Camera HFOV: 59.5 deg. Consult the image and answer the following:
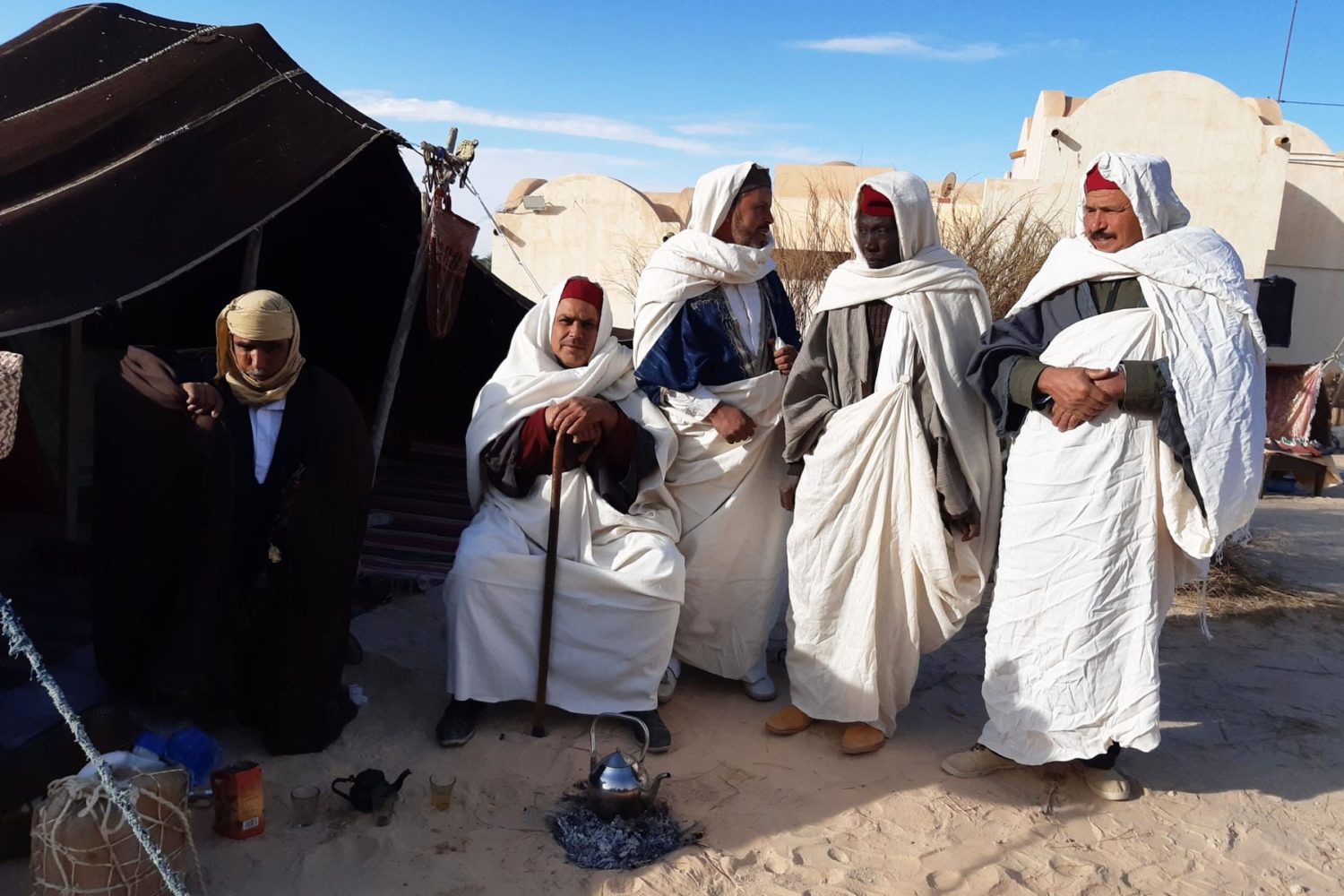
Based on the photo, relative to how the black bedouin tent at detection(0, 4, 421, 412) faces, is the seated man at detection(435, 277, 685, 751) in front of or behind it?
in front

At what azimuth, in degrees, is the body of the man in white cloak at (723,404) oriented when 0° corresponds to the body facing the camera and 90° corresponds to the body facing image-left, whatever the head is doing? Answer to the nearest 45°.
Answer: approximately 315°

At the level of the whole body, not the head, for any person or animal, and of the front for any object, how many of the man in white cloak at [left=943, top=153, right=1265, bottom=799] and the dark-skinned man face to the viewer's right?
0

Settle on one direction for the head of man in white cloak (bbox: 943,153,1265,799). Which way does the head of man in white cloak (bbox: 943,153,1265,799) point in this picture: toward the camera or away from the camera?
toward the camera

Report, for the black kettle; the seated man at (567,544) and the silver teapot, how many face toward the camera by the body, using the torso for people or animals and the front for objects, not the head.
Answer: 1

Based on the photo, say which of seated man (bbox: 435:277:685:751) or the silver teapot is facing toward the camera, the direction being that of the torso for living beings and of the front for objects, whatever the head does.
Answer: the seated man

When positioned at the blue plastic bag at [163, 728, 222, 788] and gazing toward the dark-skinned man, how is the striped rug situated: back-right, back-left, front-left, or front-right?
front-left

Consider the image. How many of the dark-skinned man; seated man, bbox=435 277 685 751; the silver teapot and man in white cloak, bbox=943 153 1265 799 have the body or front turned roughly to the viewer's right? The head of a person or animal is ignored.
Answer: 1

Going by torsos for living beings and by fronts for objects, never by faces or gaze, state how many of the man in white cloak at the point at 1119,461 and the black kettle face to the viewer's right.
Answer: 1

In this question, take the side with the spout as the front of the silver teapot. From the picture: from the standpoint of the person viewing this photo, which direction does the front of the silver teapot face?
facing to the right of the viewer

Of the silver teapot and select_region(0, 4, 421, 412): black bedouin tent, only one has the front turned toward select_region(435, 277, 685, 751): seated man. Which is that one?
the black bedouin tent

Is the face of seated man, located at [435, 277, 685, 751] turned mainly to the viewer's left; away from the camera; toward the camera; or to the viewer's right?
toward the camera

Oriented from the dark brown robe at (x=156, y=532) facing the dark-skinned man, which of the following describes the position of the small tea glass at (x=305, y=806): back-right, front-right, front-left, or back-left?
front-right

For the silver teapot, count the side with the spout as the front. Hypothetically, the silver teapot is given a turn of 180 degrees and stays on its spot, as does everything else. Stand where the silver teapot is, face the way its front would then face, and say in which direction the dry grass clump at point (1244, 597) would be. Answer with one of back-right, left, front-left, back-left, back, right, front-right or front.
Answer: back-right

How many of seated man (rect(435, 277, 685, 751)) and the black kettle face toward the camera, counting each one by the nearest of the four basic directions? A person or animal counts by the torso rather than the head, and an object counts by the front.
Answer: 1

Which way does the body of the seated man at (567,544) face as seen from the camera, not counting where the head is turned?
toward the camera

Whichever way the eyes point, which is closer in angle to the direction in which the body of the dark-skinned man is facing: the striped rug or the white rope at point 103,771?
the white rope

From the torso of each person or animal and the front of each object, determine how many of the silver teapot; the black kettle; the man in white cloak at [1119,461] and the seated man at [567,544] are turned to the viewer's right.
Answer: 2

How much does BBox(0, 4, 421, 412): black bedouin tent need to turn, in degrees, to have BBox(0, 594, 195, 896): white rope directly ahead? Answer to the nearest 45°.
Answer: approximately 45° to its right

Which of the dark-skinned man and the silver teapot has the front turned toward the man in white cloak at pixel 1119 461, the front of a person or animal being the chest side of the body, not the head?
the silver teapot

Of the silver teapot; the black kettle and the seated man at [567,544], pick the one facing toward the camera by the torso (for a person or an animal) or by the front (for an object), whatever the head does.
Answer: the seated man

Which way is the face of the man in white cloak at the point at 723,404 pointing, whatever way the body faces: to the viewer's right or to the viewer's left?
to the viewer's right
